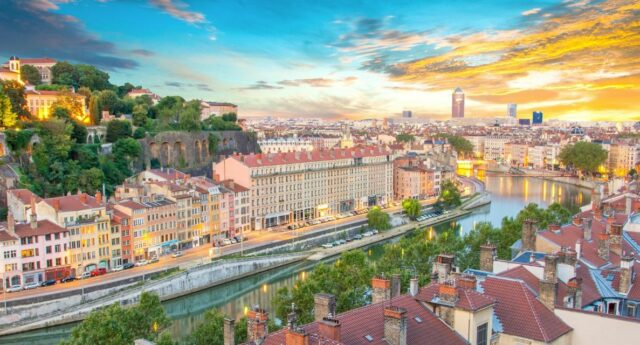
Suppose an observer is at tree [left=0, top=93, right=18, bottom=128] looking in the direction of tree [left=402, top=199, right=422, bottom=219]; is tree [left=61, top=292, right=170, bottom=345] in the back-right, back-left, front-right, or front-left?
front-right

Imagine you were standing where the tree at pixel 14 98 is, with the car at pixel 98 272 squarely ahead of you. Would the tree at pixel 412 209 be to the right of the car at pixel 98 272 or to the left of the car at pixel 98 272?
left

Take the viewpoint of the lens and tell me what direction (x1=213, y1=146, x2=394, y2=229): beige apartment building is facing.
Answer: facing the viewer and to the right of the viewer

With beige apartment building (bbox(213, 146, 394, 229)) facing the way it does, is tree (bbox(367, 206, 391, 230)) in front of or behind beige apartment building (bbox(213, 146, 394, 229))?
in front

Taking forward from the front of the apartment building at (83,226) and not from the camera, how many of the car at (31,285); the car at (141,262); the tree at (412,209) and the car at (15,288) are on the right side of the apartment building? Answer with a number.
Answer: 2

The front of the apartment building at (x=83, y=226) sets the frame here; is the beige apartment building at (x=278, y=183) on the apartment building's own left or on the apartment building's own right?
on the apartment building's own left

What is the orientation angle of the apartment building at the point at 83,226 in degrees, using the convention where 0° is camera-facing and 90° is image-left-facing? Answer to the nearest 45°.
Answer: approximately 315°

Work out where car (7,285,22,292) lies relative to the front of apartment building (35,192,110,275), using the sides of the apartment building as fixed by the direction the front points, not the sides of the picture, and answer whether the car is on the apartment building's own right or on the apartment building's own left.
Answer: on the apartment building's own right

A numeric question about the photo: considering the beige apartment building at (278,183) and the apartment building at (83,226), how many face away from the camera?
0

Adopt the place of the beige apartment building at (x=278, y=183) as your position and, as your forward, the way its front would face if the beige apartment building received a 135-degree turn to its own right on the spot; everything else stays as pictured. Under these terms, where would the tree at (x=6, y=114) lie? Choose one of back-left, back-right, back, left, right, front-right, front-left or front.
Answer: front

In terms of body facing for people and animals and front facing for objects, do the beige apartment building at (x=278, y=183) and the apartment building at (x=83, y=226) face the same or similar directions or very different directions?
same or similar directions

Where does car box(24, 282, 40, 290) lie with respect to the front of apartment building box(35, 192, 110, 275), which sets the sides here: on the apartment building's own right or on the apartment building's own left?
on the apartment building's own right
